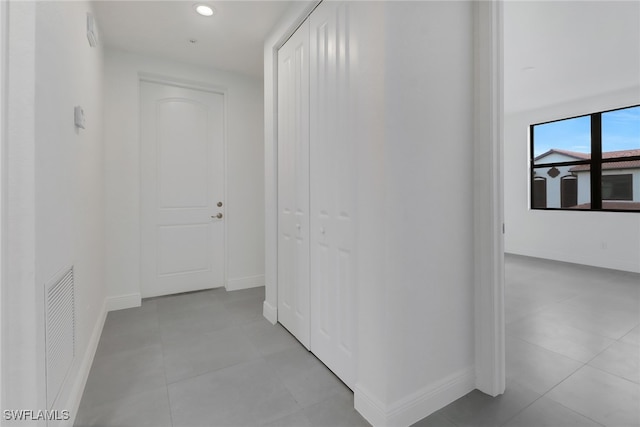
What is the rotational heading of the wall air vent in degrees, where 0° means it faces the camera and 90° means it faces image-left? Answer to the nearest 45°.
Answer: approximately 270°

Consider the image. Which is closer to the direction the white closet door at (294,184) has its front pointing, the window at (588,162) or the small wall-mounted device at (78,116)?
the small wall-mounted device

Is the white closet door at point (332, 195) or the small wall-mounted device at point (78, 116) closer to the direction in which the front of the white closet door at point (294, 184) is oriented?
the small wall-mounted device

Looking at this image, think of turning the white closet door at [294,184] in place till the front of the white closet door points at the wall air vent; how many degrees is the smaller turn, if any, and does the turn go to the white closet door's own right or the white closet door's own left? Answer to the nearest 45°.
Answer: approximately 45° to the white closet door's own left

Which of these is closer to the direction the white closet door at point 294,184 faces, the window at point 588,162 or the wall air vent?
the wall air vent

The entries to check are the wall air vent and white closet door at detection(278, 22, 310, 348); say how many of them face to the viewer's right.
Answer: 1

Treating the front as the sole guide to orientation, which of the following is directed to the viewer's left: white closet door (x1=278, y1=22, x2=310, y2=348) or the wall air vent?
the white closet door

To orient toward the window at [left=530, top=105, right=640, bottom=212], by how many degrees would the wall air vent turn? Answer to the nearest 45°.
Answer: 0° — it already faces it

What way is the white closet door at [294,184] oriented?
to the viewer's left

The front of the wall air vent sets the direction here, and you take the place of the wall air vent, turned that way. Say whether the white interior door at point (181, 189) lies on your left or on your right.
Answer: on your left
